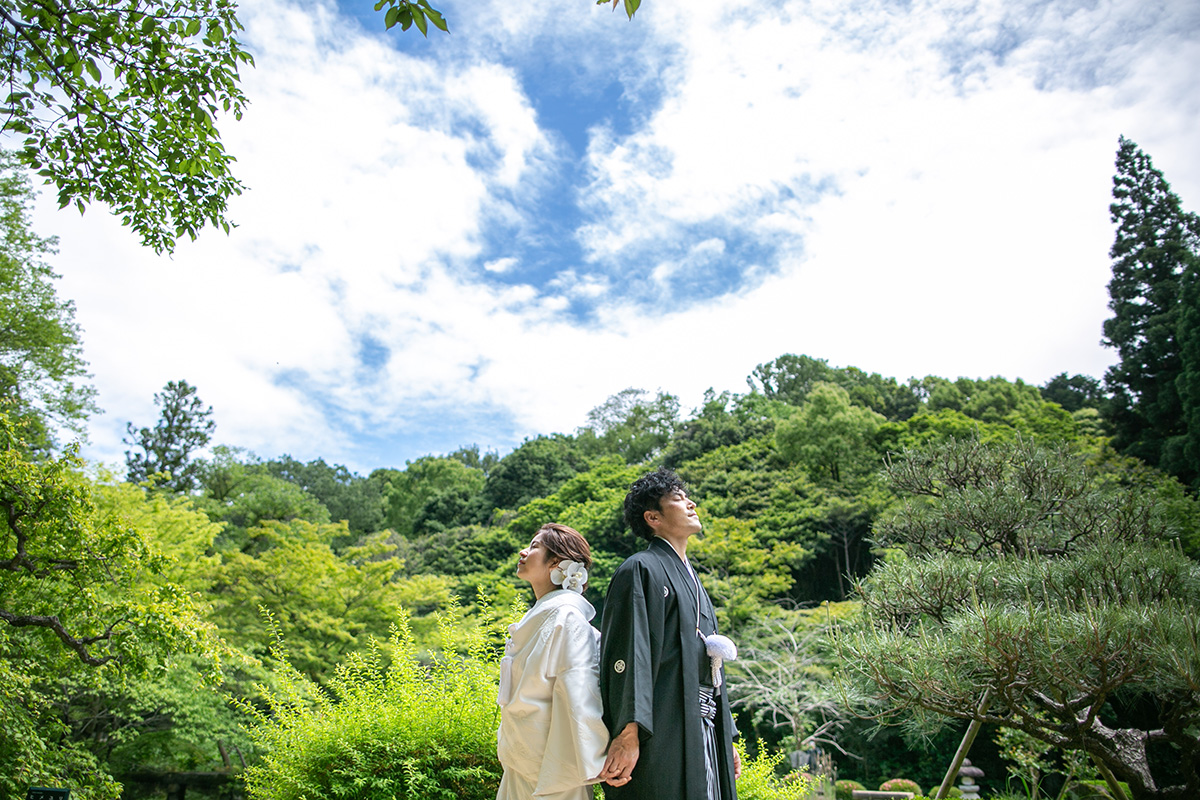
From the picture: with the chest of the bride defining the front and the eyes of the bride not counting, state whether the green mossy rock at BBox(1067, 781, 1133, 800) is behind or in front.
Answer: behind

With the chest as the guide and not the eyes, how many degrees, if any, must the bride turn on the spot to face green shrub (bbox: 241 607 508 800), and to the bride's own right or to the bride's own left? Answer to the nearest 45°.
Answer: approximately 45° to the bride's own right

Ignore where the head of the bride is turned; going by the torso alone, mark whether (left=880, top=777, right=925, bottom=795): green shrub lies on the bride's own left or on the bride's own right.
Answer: on the bride's own right

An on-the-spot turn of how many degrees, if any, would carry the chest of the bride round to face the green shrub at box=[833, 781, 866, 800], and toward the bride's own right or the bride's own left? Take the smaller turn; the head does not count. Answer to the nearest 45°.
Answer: approximately 135° to the bride's own right

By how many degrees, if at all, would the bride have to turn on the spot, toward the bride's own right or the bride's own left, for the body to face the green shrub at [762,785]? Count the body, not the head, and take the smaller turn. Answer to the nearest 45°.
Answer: approximately 135° to the bride's own right

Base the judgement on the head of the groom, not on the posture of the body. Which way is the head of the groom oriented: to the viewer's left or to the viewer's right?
to the viewer's right

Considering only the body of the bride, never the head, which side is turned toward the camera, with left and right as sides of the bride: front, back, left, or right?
left

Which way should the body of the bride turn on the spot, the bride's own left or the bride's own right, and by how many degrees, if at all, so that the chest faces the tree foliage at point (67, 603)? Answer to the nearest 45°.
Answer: approximately 45° to the bride's own right

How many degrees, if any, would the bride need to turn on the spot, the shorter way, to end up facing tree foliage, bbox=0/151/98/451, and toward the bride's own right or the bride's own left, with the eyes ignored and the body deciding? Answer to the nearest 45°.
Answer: approximately 45° to the bride's own right

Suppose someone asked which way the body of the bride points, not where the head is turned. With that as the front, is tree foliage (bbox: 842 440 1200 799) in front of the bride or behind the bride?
behind

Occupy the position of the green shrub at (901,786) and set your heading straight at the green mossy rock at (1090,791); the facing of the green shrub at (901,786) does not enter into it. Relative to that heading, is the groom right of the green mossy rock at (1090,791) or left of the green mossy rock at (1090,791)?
right
